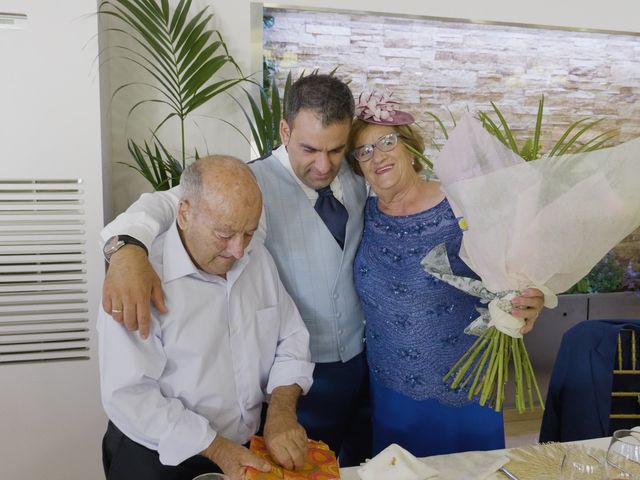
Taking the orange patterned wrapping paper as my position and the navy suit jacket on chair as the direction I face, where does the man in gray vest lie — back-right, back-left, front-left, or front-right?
front-left

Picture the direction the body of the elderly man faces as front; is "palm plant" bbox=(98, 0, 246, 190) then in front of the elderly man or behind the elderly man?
behind

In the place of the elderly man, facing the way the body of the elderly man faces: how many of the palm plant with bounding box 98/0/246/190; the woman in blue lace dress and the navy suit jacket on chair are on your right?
0

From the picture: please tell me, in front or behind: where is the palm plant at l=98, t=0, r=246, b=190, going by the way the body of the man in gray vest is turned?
behind

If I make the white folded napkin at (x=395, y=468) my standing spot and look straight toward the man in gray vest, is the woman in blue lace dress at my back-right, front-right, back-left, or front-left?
front-right

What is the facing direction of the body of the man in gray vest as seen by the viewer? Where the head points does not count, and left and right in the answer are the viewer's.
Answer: facing the viewer and to the right of the viewer

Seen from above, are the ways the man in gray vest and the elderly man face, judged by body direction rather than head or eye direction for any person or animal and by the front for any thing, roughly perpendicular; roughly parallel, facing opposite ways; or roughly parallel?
roughly parallel

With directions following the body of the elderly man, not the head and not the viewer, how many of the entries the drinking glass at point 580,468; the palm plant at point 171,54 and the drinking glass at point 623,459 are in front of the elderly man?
2

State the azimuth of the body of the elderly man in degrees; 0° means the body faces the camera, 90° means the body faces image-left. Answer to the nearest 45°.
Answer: approximately 315°

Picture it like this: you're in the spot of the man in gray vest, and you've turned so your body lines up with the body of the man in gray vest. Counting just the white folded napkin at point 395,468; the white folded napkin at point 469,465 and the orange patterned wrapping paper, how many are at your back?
0

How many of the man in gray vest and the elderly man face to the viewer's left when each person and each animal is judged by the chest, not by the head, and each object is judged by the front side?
0
